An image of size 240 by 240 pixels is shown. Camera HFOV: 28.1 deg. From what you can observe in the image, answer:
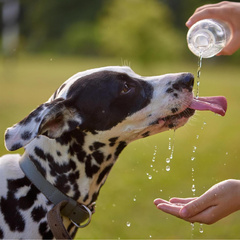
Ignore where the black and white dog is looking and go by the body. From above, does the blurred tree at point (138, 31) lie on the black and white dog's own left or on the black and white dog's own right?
on the black and white dog's own left

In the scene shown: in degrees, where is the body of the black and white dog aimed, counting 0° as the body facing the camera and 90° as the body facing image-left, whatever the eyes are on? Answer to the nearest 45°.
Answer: approximately 270°
